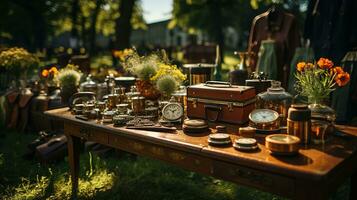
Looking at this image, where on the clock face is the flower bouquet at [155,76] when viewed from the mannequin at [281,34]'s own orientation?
The flower bouquet is roughly at 1 o'clock from the mannequin.

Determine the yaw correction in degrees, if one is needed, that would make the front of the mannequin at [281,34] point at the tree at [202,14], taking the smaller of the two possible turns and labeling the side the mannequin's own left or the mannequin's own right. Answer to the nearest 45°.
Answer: approximately 180°

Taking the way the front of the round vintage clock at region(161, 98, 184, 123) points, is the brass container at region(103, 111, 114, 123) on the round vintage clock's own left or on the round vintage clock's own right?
on the round vintage clock's own right

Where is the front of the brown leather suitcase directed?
toward the camera

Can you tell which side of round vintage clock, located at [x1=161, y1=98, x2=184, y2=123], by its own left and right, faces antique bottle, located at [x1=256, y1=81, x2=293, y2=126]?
left

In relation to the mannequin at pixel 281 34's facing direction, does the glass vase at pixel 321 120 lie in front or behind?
in front

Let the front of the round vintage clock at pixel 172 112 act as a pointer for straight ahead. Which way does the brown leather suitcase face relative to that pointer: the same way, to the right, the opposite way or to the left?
the same way

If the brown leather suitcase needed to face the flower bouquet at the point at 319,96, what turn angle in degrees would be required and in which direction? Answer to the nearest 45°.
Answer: approximately 90° to its left

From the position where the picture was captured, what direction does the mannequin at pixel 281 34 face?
facing the viewer

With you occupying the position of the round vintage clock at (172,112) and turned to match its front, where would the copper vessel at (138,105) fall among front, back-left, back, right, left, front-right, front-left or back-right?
back-right

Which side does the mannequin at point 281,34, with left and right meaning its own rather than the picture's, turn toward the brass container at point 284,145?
front

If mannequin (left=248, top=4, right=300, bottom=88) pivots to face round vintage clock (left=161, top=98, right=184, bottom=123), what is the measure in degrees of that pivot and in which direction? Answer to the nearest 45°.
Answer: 0° — it already faces it

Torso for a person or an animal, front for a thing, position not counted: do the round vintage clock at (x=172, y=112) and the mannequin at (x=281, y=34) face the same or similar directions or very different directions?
same or similar directions

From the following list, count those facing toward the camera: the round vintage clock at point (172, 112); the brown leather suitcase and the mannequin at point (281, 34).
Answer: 3

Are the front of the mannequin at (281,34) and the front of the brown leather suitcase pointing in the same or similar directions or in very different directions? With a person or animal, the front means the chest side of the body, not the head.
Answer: same or similar directions

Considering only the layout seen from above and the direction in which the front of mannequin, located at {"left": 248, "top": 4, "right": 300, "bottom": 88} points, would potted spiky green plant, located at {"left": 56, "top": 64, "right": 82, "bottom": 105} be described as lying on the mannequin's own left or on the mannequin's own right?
on the mannequin's own right

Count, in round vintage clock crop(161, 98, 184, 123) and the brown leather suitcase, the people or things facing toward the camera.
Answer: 2

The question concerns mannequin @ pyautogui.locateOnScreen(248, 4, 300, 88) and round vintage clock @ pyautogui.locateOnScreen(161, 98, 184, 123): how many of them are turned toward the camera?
2
